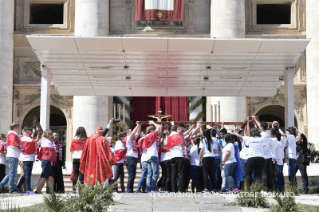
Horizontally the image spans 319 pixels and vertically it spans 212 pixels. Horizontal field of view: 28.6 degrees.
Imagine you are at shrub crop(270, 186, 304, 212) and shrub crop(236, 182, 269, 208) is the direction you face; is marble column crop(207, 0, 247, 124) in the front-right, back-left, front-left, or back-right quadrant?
front-right

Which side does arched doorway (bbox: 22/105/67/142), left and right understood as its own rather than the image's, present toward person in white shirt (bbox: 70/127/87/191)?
front

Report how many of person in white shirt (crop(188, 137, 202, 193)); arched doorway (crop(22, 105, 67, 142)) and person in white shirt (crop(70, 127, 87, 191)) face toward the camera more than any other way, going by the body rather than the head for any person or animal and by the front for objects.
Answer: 1

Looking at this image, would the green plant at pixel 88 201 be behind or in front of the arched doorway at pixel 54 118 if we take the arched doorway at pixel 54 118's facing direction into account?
in front

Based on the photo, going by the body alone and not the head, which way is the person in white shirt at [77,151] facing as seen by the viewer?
away from the camera

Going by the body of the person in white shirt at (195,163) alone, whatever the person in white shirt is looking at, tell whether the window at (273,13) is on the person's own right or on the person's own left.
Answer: on the person's own right

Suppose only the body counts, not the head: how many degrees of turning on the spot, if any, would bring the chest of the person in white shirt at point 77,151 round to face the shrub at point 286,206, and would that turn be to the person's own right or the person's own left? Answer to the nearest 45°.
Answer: approximately 135° to the person's own right

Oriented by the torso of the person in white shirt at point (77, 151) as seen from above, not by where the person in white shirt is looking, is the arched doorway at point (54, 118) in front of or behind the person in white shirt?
in front

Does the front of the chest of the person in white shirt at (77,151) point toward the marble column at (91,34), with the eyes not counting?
yes

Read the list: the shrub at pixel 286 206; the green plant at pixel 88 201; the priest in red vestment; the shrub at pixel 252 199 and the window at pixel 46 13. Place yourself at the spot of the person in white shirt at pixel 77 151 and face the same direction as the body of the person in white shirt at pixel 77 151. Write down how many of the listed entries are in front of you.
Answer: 1

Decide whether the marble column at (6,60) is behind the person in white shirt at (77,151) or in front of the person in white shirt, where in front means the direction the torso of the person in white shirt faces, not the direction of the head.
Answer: in front

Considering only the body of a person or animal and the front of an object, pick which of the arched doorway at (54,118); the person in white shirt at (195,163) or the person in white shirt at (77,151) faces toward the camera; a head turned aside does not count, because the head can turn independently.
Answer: the arched doorway

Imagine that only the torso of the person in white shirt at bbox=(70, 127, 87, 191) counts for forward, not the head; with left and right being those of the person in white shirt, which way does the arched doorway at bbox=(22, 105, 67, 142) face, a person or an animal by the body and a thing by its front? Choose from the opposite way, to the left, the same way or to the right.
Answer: the opposite way

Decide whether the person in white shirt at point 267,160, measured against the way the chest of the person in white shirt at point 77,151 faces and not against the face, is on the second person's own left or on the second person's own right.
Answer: on the second person's own right

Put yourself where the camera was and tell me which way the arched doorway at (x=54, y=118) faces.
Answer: facing the viewer
